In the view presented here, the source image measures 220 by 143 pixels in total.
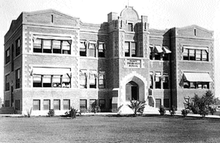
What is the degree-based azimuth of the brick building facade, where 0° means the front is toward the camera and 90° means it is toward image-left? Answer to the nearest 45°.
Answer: approximately 315°
